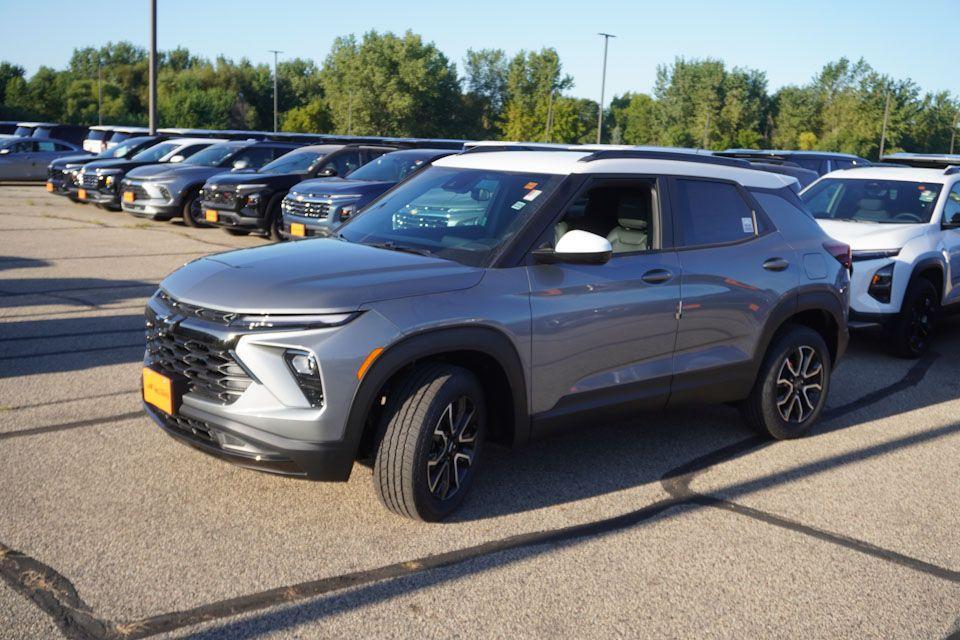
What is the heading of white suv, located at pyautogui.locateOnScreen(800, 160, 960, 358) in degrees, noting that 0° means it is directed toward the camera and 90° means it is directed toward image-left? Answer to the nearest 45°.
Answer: approximately 45°

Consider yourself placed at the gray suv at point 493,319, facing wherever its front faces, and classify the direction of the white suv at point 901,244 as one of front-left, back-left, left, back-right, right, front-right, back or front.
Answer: back

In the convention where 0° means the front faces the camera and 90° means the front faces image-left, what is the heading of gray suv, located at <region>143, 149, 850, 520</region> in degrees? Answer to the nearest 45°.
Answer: approximately 45°
